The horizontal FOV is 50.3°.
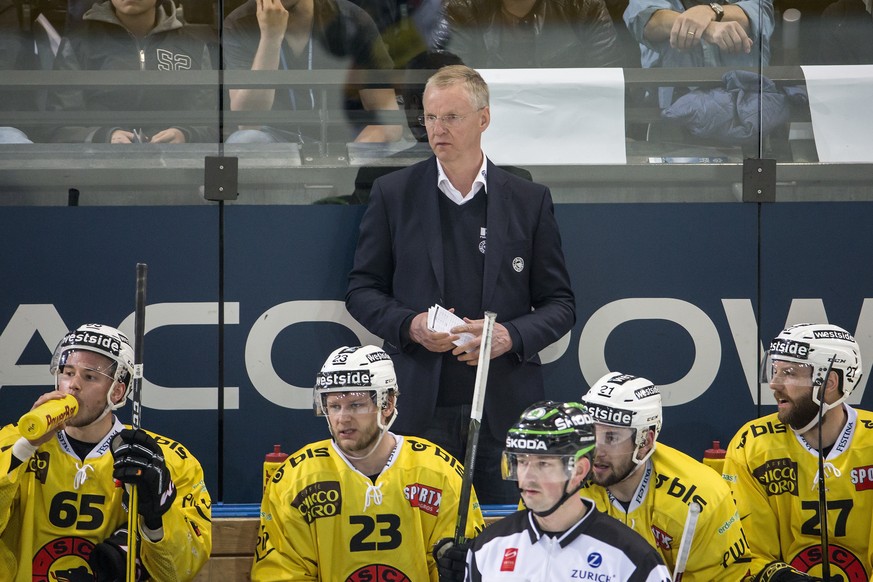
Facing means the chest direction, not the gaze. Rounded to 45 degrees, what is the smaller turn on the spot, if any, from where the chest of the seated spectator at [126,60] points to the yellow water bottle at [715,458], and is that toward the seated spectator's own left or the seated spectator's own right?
approximately 90° to the seated spectator's own left

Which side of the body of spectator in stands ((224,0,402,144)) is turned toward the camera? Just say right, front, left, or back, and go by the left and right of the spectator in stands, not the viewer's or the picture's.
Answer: front

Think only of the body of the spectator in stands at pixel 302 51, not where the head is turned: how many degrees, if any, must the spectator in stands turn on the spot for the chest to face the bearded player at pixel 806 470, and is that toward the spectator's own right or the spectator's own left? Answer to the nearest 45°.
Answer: approximately 90° to the spectator's own left

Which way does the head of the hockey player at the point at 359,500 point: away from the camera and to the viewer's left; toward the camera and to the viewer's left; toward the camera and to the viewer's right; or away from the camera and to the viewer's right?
toward the camera and to the viewer's left

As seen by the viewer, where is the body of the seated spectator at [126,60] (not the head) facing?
toward the camera

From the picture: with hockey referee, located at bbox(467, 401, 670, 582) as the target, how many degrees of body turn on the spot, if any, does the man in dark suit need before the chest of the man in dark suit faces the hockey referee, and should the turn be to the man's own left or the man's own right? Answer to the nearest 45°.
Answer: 0° — they already face them

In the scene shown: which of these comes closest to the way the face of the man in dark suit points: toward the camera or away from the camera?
toward the camera

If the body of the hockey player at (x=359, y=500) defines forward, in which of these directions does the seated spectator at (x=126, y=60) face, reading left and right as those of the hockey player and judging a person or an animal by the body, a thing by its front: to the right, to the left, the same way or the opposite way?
the same way

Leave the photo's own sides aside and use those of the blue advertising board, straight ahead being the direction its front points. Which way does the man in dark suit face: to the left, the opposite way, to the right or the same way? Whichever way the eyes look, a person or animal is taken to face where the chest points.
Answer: the same way

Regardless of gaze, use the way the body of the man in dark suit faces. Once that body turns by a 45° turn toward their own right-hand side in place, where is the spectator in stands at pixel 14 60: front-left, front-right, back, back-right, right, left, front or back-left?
front-right

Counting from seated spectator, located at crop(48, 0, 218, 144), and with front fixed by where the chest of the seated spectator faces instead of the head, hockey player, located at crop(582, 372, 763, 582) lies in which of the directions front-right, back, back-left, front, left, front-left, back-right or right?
front-left

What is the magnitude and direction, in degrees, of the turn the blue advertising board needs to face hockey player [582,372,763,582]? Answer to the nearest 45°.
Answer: approximately 45° to its left
